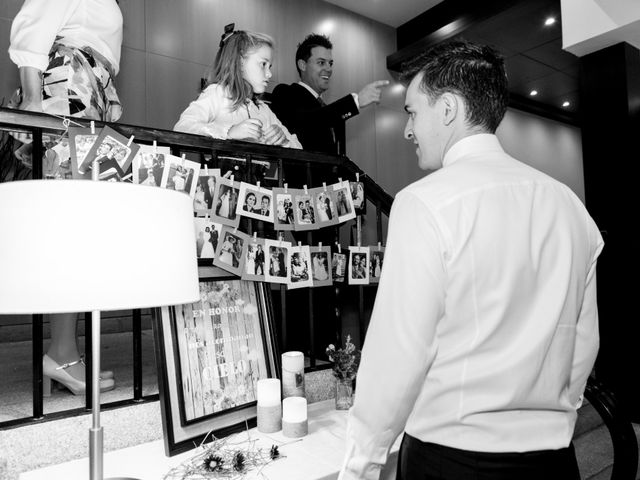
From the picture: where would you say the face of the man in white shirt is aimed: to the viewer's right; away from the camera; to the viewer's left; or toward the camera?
to the viewer's left

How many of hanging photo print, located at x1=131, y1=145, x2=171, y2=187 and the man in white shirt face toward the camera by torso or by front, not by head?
1

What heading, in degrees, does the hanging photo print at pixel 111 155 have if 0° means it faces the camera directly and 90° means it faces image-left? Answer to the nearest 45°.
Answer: approximately 0°

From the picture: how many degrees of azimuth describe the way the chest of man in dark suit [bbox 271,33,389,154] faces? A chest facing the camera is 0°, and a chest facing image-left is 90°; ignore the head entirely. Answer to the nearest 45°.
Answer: approximately 315°

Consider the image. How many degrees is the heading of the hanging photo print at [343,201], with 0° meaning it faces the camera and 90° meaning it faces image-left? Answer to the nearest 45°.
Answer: approximately 0°
